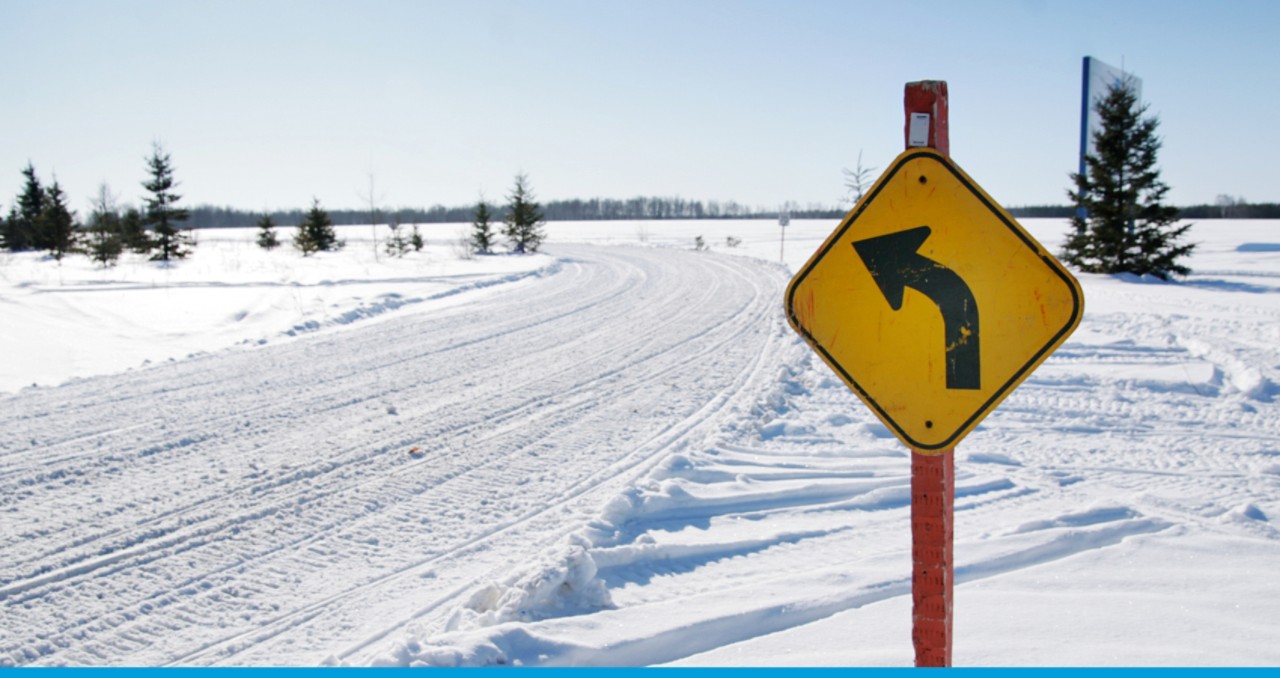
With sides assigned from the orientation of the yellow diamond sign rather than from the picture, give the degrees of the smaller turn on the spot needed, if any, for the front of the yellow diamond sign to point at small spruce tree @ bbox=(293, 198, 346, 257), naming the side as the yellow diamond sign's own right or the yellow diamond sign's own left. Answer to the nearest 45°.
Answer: approximately 135° to the yellow diamond sign's own right

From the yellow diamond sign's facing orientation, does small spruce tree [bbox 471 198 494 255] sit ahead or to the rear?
to the rear

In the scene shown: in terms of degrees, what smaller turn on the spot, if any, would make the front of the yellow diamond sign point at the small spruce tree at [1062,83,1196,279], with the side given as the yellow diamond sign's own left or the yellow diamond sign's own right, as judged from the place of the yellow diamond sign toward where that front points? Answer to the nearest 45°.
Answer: approximately 180°

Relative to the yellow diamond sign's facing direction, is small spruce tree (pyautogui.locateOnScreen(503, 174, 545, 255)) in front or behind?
behind

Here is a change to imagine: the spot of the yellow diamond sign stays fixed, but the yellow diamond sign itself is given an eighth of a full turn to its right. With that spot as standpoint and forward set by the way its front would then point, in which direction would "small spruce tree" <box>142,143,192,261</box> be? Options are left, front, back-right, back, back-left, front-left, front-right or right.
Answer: right

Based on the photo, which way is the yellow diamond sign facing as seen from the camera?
toward the camera

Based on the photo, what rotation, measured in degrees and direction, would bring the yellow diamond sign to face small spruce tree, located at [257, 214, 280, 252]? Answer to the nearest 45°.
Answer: approximately 135° to its right
